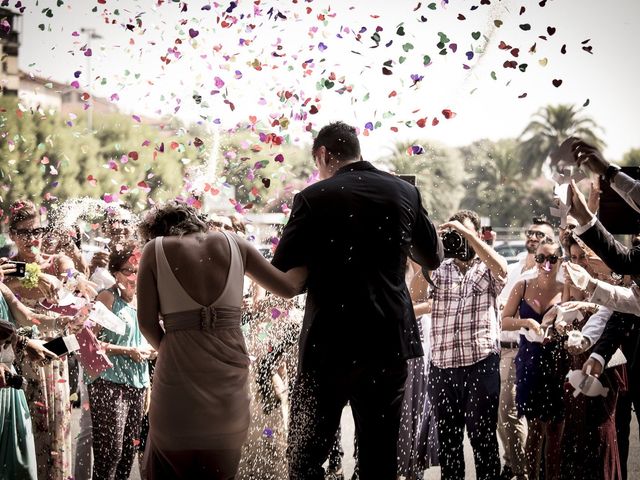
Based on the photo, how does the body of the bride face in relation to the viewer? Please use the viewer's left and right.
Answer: facing away from the viewer

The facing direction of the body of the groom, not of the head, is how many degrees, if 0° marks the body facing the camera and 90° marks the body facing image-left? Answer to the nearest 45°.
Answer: approximately 180°

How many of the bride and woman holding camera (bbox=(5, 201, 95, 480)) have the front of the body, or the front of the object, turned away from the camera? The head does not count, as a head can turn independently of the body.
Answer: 1

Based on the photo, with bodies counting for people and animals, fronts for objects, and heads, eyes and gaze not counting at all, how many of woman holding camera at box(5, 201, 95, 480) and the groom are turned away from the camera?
1

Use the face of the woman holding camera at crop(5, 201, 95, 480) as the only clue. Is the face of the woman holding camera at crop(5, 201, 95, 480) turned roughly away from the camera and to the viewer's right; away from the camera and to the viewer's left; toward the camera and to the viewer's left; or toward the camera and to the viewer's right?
toward the camera and to the viewer's right

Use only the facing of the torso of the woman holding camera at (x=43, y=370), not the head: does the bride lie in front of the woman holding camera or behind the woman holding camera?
in front

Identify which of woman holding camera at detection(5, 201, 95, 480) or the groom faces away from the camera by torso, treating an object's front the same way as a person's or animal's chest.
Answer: the groom

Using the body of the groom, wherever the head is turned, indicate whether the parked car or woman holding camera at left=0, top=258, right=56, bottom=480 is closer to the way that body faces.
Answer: the parked car

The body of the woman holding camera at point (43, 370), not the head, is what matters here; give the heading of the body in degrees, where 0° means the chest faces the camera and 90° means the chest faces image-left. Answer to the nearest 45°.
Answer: approximately 315°
